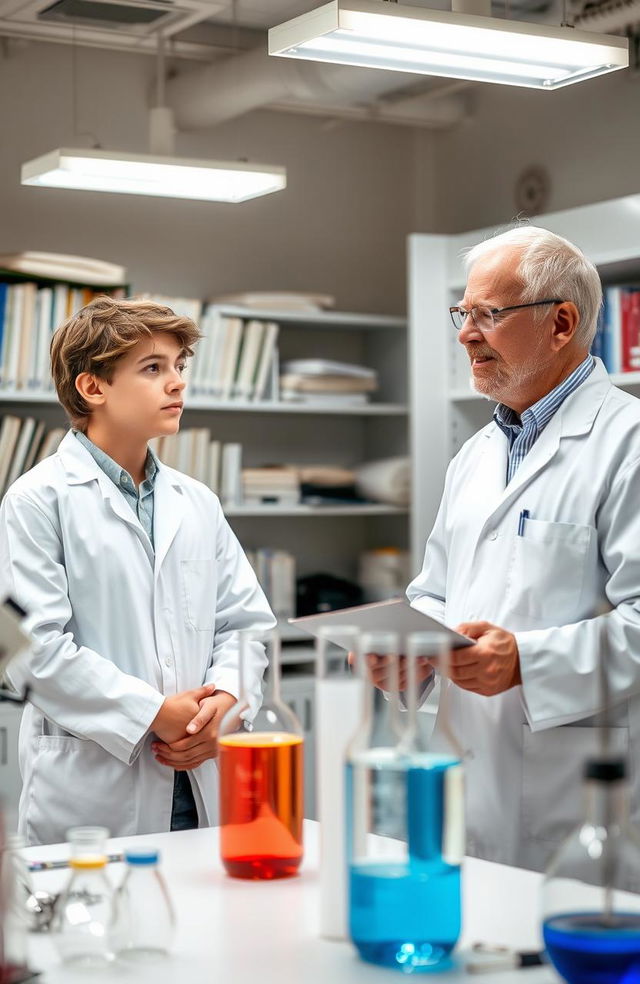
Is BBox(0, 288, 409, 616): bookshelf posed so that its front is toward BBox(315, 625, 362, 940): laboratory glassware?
yes

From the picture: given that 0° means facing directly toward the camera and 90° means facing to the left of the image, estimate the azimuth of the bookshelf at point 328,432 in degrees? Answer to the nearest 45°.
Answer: approximately 0°

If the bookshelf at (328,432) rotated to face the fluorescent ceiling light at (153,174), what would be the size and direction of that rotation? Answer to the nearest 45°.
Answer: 0° — it already faces it

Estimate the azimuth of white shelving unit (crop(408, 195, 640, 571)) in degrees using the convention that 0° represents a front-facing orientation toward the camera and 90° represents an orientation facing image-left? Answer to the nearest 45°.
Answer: approximately 45°

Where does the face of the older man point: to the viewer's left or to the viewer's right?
to the viewer's left

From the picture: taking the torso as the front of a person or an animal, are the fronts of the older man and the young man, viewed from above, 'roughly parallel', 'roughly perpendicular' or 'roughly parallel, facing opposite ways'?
roughly perpendicular

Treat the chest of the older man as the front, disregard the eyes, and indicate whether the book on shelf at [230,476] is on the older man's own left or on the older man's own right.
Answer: on the older man's own right

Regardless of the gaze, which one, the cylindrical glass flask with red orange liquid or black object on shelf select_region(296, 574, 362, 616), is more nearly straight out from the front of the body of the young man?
the cylindrical glass flask with red orange liquid
